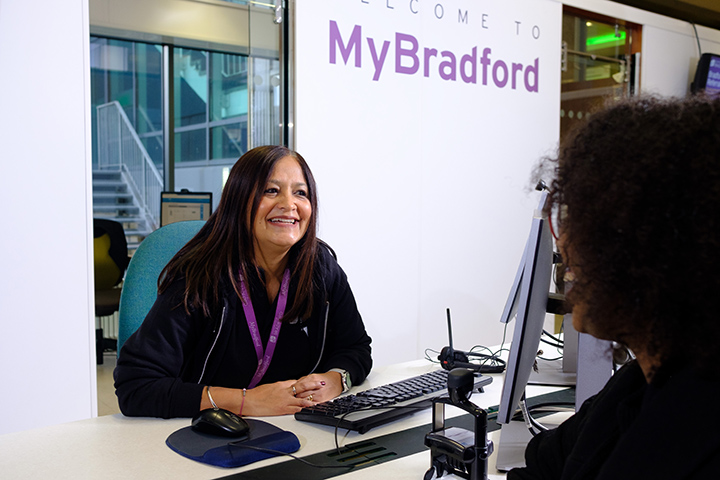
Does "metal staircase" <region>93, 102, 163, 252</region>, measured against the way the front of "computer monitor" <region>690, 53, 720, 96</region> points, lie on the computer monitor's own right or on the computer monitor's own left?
on the computer monitor's own right

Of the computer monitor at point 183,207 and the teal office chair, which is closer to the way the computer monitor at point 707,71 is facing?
the teal office chair

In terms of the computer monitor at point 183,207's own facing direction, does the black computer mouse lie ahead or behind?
ahead

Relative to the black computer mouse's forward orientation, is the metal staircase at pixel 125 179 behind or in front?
behind

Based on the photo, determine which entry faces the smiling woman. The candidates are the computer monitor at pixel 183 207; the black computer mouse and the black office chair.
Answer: the computer monitor

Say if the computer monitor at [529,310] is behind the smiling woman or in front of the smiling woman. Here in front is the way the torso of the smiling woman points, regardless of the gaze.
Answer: in front

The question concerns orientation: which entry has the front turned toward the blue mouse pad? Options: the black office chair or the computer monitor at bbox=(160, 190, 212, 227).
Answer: the computer monitor

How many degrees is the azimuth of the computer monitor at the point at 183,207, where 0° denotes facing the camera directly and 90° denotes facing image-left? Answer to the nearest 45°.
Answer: approximately 0°

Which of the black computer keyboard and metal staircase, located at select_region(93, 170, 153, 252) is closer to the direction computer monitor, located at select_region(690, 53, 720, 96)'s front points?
the black computer keyboard

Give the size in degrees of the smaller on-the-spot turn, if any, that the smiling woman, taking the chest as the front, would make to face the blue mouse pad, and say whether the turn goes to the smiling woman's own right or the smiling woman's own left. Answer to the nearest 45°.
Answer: approximately 45° to the smiling woman's own right

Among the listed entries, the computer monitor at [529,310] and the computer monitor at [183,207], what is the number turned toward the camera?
1

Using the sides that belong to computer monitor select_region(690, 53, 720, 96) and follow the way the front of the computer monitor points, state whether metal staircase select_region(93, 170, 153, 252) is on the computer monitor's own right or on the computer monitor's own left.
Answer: on the computer monitor's own right

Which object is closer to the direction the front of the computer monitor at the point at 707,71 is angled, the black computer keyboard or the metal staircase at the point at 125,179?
the black computer keyboard

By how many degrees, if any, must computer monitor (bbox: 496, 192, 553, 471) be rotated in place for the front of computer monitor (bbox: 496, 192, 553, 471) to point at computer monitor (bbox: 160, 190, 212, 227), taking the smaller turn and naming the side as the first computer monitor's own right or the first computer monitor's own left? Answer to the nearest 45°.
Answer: approximately 45° to the first computer monitor's own right

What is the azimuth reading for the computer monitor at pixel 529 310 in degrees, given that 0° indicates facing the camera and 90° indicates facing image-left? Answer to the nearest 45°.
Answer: approximately 90°

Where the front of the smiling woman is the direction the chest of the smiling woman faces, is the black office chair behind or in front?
behind
